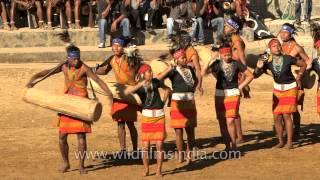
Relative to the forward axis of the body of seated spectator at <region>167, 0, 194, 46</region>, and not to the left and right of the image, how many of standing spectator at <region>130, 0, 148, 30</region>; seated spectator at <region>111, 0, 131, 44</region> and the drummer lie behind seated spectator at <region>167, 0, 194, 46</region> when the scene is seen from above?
0

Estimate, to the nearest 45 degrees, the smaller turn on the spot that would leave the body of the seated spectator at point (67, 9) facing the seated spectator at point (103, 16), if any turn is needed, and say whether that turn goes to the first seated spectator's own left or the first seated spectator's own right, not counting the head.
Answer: approximately 45° to the first seated spectator's own left

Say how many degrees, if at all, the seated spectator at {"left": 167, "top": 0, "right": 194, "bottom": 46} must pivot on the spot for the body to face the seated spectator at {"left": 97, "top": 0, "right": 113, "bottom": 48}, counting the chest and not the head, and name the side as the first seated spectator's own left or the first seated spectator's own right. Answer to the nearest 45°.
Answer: approximately 45° to the first seated spectator's own right

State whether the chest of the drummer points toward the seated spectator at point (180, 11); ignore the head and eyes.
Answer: no

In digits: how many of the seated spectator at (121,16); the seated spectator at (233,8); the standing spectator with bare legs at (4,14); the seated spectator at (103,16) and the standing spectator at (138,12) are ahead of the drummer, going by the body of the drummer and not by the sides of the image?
0

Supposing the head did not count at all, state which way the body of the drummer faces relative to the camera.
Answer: toward the camera

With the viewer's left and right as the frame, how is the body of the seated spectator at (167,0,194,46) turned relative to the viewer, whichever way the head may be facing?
facing the viewer and to the left of the viewer

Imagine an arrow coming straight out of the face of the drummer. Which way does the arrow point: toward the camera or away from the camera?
toward the camera

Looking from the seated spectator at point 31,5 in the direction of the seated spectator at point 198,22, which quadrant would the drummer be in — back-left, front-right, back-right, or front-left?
front-right

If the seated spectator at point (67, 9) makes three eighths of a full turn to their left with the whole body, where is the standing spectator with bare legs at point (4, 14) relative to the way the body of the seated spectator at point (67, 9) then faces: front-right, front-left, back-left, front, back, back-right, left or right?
back-left

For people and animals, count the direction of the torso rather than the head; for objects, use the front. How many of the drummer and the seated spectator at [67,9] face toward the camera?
2

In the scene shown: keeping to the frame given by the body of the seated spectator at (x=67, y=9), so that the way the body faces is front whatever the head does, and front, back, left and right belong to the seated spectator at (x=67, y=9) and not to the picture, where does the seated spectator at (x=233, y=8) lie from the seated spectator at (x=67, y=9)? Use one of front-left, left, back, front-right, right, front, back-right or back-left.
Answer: left

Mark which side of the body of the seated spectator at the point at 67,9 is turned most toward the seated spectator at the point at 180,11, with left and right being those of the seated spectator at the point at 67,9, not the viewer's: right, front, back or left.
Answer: left

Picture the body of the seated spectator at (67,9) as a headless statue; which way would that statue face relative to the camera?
toward the camera

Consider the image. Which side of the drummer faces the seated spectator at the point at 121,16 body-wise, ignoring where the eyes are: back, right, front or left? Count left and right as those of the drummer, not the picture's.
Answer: back

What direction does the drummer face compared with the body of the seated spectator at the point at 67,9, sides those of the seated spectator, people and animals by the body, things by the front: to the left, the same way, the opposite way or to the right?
the same way
